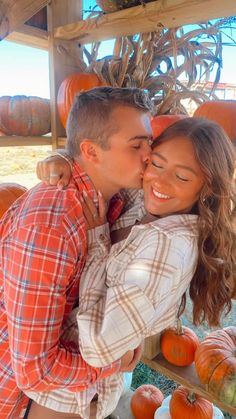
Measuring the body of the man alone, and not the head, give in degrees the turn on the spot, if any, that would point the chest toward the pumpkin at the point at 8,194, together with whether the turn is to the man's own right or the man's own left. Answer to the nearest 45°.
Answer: approximately 90° to the man's own left

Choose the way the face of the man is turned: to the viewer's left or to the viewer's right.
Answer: to the viewer's right

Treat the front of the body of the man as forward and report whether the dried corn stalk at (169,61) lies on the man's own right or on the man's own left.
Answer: on the man's own left

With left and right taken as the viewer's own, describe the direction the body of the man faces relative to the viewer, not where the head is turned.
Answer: facing to the right of the viewer
